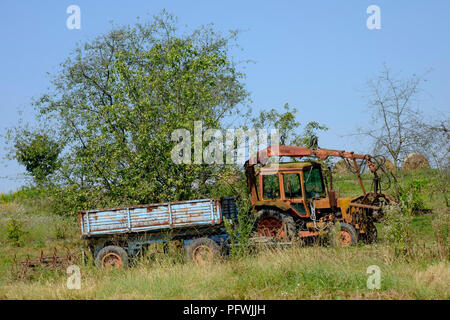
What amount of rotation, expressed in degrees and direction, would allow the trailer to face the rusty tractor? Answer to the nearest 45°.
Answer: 0° — it already faces it

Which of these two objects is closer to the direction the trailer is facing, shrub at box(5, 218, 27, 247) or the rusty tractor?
the rusty tractor

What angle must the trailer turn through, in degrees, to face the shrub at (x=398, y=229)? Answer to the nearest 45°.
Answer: approximately 45° to its right

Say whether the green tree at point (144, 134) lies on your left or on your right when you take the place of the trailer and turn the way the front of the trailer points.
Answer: on your left

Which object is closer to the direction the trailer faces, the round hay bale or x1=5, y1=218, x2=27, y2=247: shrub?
the round hay bale

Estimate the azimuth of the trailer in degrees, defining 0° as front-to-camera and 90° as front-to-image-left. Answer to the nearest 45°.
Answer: approximately 270°

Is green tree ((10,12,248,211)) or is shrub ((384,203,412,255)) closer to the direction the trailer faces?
the shrub

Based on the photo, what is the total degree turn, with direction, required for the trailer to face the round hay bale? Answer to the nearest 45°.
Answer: approximately 45° to its left
